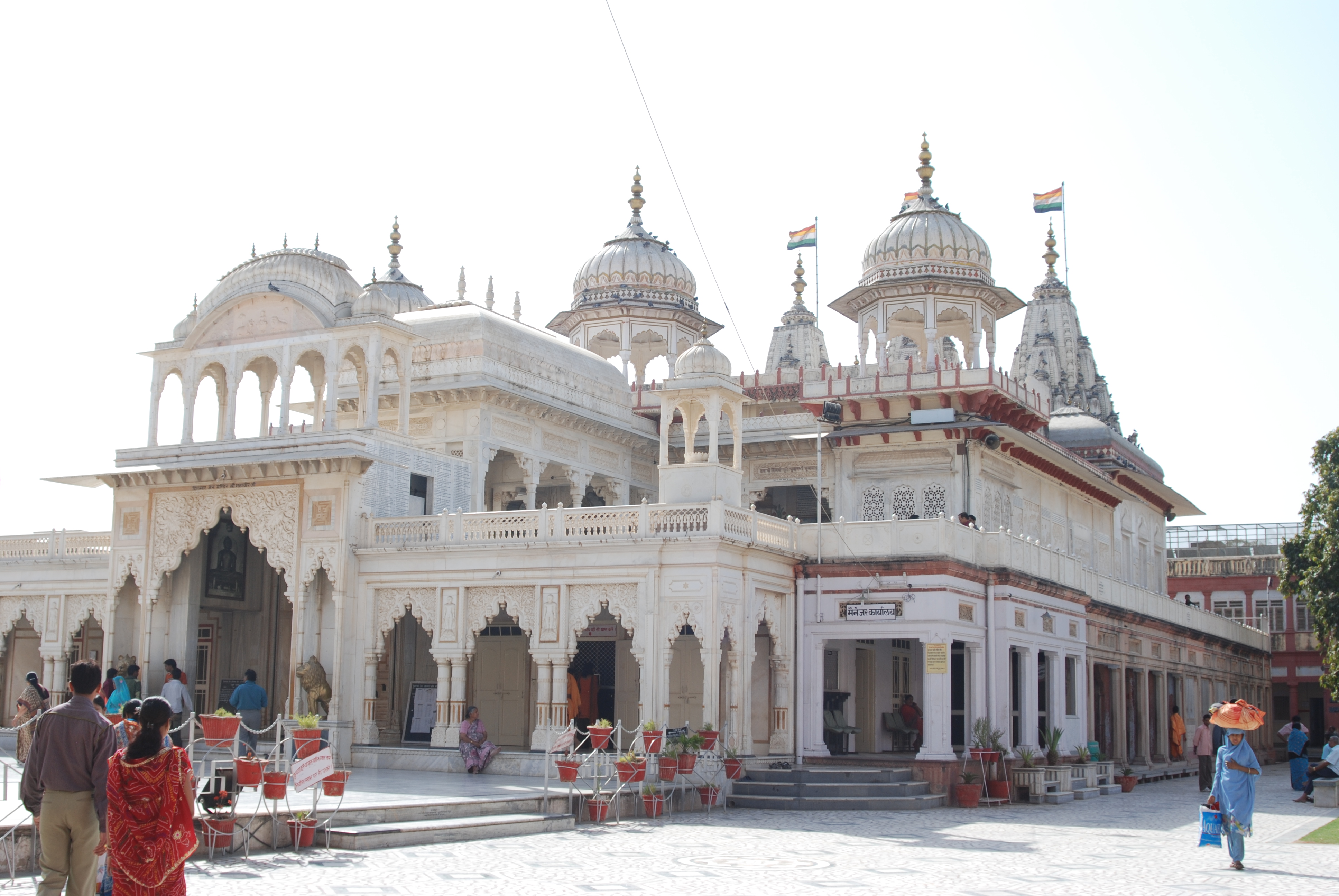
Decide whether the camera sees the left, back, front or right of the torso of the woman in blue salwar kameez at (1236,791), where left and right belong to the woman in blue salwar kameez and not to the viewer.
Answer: front

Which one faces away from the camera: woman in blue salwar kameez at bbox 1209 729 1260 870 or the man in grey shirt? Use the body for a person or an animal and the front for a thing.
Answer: the man in grey shirt

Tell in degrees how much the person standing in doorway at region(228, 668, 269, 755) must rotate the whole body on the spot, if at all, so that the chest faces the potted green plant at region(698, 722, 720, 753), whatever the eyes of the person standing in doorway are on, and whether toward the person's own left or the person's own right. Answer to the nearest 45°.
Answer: approximately 135° to the person's own right

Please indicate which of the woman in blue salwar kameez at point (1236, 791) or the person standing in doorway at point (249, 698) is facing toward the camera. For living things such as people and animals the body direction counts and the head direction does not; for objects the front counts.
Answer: the woman in blue salwar kameez

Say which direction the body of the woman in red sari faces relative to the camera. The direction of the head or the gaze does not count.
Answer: away from the camera

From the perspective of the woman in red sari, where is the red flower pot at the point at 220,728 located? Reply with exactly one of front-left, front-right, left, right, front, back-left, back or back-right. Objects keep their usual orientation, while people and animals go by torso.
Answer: front

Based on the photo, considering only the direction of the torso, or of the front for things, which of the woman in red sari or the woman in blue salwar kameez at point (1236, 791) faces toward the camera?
the woman in blue salwar kameez

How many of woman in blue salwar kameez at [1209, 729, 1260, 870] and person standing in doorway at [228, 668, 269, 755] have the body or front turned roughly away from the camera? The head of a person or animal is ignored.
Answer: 1

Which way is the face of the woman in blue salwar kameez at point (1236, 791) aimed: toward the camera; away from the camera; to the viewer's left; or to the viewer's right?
toward the camera

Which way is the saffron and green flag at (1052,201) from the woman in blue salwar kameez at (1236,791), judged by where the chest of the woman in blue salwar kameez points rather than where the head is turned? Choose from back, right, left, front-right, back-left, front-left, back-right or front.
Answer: back

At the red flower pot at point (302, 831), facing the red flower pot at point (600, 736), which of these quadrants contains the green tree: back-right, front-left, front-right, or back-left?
front-right

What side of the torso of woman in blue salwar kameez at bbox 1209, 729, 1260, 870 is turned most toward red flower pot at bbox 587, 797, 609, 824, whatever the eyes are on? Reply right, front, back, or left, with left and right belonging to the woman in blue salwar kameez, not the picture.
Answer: right

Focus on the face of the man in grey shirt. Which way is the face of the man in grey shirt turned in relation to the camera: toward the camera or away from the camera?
away from the camera

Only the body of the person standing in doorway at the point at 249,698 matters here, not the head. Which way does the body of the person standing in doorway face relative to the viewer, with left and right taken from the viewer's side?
facing away from the viewer
